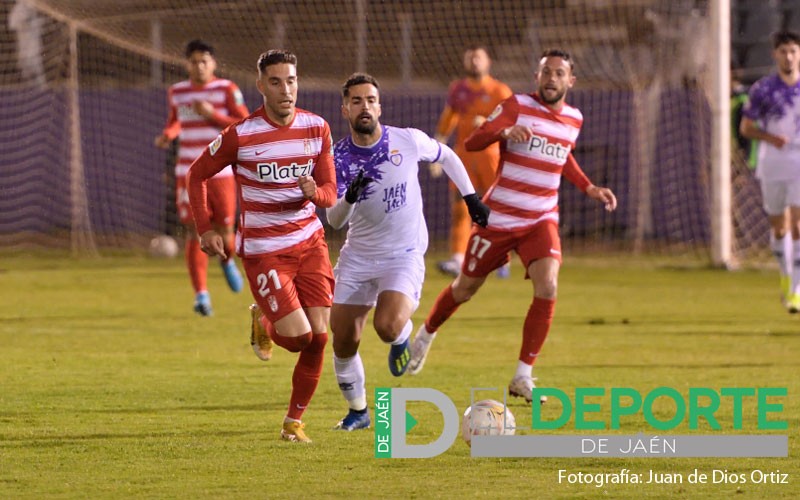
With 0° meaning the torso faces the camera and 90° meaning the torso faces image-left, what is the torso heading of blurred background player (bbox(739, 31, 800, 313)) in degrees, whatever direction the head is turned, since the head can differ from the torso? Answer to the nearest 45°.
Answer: approximately 0°

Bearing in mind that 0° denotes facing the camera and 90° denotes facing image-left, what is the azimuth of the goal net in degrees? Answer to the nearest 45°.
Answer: approximately 0°

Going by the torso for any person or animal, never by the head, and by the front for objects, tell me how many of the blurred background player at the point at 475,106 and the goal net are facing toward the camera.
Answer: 2

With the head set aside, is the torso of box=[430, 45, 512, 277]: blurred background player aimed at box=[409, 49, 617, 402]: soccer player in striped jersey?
yes
